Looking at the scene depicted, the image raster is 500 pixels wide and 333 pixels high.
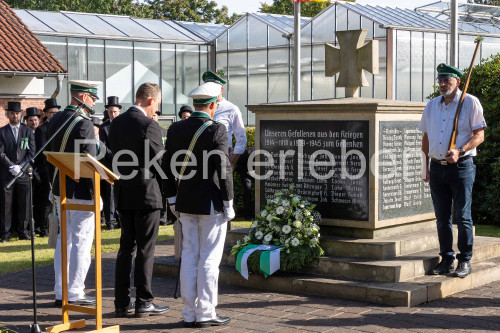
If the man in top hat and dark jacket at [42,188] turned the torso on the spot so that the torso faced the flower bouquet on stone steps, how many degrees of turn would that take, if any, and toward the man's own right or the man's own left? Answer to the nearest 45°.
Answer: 0° — they already face it

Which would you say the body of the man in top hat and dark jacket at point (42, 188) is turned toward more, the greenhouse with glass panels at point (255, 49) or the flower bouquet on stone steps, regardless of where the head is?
the flower bouquet on stone steps

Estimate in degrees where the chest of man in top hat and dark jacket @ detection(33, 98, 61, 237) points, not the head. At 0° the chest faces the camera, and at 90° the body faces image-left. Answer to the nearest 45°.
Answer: approximately 315°
